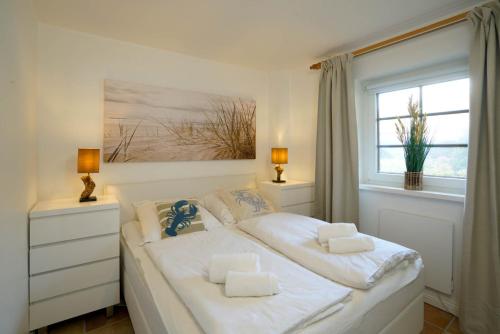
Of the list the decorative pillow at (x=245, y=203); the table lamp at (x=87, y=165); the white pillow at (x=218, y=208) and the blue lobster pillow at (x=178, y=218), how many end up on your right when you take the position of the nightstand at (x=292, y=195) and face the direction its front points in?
4

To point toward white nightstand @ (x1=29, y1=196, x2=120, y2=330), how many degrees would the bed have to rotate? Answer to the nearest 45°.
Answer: approximately 135° to its right

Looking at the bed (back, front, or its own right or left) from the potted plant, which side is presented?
left

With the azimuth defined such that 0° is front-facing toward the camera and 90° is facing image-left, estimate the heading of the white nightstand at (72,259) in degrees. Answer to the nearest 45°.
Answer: approximately 315°

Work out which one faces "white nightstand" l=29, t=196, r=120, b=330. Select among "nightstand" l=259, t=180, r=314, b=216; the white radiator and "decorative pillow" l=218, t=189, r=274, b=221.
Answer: the white radiator

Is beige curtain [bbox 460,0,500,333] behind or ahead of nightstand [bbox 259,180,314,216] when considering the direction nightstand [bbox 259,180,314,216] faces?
ahead

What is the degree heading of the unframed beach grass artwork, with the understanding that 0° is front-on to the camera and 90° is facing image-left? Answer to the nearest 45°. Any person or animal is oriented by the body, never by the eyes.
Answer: approximately 315°

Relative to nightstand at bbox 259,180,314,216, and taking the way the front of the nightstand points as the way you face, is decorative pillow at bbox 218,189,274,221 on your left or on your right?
on your right

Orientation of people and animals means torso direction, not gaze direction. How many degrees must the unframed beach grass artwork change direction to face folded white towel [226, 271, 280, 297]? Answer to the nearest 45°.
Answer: approximately 45° to its right
